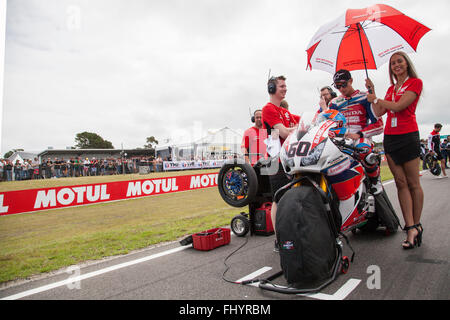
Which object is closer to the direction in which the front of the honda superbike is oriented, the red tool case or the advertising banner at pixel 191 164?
the red tool case

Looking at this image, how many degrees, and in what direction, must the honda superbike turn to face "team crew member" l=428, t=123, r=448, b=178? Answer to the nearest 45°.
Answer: approximately 180°

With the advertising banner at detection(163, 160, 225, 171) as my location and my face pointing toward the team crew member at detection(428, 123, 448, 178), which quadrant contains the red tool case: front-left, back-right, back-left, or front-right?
front-right

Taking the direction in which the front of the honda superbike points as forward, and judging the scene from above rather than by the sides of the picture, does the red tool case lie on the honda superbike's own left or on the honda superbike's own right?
on the honda superbike's own right

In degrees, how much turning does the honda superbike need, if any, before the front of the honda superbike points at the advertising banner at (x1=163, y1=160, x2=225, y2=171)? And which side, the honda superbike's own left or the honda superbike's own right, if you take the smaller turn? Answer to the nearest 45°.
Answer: approximately 90° to the honda superbike's own right

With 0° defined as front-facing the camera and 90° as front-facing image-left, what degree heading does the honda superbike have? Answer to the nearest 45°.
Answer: approximately 45°

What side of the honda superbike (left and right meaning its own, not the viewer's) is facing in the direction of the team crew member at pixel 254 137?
right

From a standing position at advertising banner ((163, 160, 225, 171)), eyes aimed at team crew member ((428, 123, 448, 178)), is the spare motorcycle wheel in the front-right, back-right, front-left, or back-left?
front-right

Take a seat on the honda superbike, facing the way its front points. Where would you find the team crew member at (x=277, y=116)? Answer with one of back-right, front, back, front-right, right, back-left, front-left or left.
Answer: right

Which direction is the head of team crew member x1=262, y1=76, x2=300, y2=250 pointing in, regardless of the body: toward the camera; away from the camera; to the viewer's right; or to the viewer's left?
to the viewer's right
